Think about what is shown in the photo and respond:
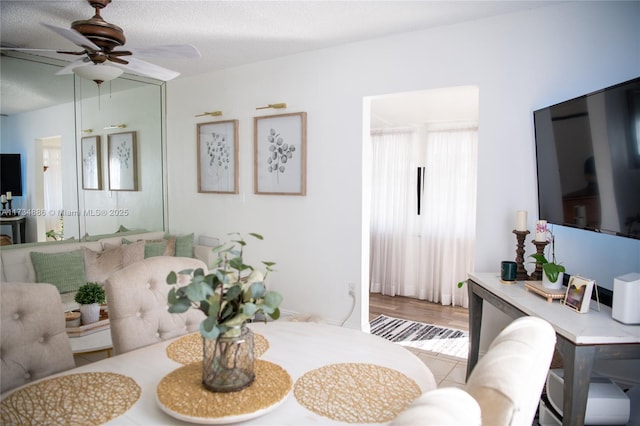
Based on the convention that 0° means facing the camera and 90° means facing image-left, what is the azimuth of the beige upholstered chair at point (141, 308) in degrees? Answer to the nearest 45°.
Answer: approximately 315°

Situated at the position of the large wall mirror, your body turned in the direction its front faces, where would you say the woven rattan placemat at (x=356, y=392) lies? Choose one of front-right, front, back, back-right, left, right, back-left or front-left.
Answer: front-right

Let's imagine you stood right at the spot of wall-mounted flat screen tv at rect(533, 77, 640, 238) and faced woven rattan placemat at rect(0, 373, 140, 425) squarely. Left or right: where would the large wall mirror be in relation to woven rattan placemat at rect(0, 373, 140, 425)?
right

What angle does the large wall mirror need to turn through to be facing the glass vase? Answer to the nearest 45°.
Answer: approximately 45° to its right

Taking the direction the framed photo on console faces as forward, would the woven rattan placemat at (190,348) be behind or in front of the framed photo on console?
in front

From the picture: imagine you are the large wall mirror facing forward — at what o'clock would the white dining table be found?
The white dining table is roughly at 1 o'clock from the large wall mirror.

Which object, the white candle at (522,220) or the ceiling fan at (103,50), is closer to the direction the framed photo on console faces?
the ceiling fan

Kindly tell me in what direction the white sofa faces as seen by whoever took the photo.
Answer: facing the viewer and to the right of the viewer

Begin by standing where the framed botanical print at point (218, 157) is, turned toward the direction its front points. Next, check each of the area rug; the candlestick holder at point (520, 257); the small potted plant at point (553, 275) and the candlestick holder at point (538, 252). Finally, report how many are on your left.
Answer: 4
